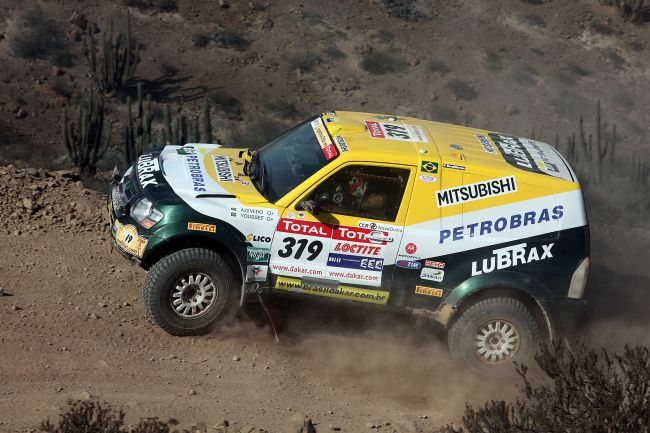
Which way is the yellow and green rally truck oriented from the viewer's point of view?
to the viewer's left

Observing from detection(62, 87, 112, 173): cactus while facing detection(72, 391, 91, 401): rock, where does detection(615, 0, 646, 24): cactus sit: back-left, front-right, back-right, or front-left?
back-left

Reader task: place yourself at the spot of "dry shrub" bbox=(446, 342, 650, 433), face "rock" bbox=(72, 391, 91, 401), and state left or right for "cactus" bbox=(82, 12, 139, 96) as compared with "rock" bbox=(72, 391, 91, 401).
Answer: right

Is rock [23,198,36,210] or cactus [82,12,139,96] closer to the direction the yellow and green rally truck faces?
the rock
